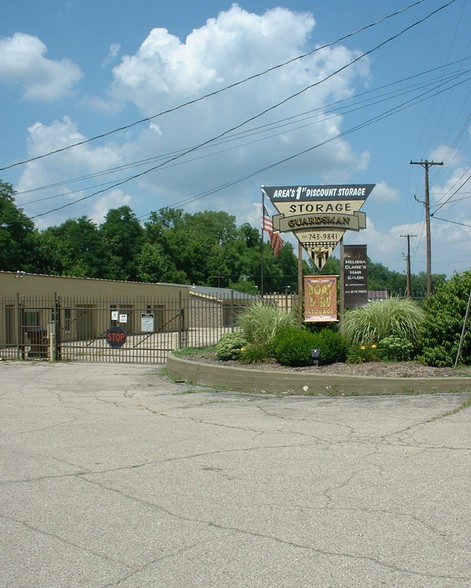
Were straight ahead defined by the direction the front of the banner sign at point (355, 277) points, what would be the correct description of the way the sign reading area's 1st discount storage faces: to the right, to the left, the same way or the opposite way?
the same way

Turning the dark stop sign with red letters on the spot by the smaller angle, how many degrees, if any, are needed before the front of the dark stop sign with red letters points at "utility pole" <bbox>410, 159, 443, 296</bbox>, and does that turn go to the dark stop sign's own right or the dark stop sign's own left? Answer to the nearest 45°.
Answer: approximately 135° to the dark stop sign's own left

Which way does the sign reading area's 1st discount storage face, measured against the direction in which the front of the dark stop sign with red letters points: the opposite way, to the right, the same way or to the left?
the same way

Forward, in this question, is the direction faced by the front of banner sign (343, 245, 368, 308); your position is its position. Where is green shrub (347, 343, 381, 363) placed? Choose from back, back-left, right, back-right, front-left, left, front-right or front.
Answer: front

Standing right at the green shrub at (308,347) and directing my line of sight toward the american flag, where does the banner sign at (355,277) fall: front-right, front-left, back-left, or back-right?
front-right

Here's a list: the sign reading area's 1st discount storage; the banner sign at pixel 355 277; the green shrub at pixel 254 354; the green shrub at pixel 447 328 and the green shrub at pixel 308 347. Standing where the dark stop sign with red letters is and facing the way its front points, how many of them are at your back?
0

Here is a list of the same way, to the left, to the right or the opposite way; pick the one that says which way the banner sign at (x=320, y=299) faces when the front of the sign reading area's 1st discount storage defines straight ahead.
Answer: the same way

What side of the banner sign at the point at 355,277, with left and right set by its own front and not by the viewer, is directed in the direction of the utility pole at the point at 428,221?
back

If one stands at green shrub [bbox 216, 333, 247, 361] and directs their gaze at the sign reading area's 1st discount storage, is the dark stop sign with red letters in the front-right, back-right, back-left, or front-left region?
back-left

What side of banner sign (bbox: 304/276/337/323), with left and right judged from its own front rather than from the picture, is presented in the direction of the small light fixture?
front

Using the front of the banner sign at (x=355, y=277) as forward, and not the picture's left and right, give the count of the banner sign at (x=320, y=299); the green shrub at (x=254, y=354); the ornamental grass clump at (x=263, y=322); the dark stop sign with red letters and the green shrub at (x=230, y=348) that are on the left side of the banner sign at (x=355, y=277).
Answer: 0

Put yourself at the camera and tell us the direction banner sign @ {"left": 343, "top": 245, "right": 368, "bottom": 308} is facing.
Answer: facing the viewer

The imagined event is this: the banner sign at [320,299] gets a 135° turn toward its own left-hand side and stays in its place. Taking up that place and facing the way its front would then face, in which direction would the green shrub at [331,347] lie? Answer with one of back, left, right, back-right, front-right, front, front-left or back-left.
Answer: back-right

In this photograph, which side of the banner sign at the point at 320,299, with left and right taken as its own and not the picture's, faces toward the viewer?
front

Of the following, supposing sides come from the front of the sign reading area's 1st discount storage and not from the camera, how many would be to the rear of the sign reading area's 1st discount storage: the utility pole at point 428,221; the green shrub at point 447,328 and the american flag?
2

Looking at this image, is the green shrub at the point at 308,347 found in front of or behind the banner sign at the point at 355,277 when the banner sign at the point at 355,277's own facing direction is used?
in front

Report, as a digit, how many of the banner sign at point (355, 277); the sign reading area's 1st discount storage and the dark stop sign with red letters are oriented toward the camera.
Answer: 3

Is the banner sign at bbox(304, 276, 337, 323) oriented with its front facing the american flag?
no
